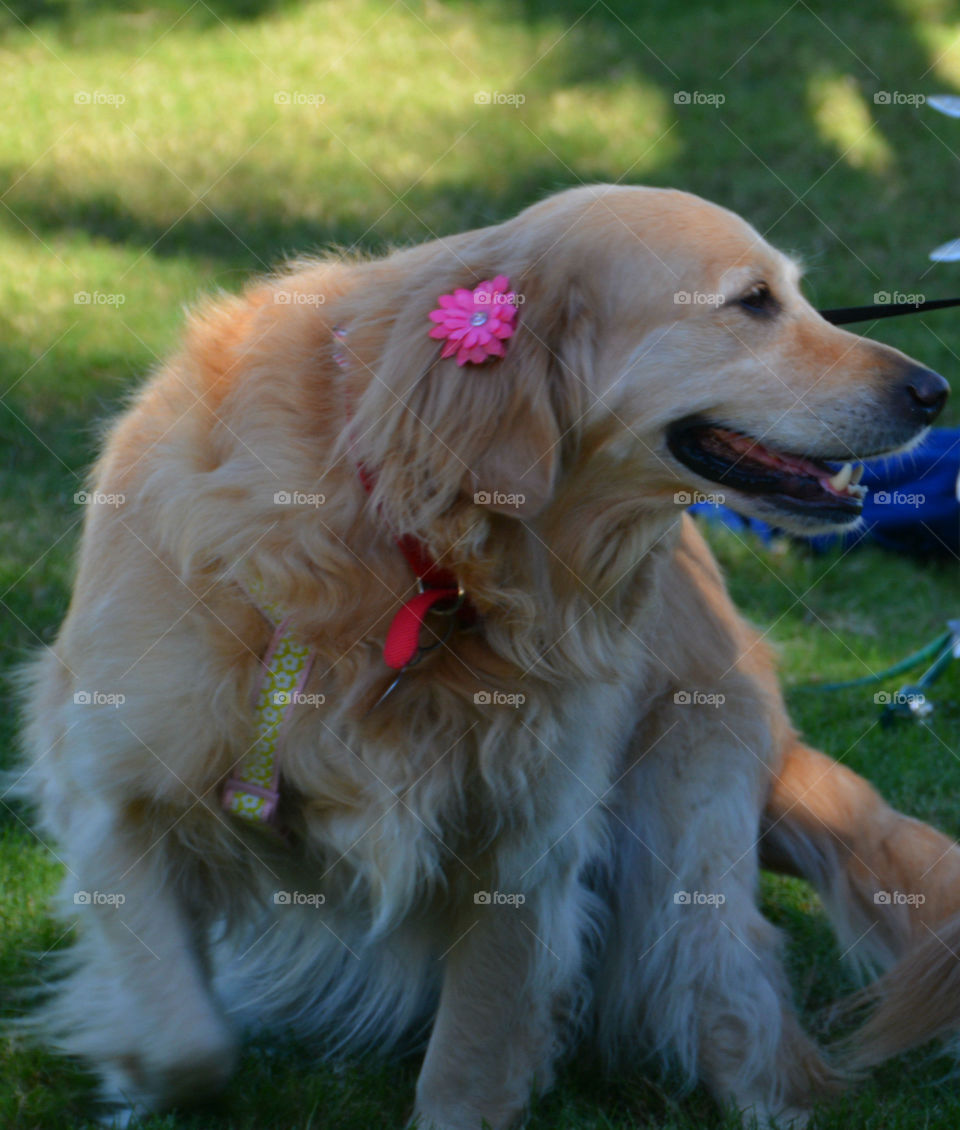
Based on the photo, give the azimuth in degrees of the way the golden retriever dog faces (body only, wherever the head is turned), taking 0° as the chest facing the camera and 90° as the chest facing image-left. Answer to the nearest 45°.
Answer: approximately 45°

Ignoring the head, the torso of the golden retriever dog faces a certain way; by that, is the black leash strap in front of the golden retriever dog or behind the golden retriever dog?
behind

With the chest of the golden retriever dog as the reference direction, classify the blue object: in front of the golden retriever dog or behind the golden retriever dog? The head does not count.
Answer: behind
